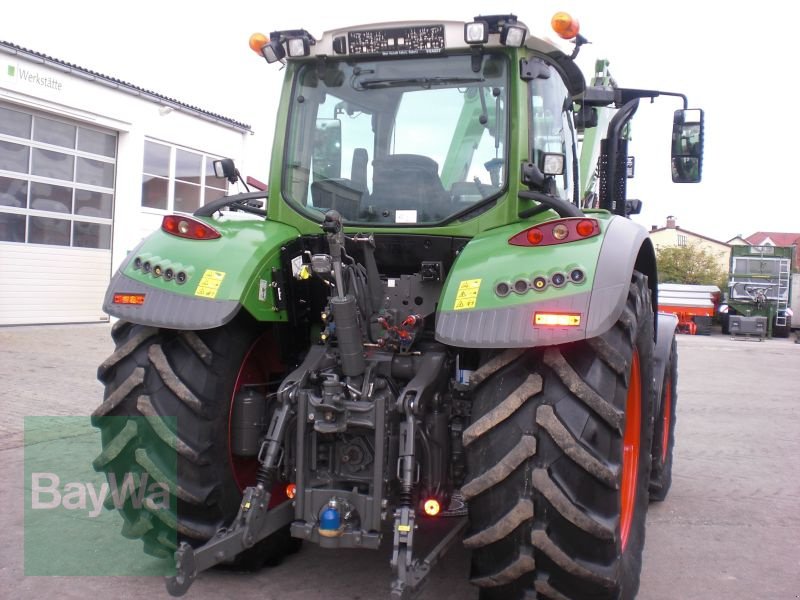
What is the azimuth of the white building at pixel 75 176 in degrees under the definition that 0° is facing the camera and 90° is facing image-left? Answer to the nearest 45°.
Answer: approximately 315°

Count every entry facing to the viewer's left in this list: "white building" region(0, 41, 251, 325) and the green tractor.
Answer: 0

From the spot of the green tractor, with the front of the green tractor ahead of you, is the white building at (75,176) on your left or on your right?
on your left

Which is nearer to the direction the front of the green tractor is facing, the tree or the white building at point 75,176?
the tree

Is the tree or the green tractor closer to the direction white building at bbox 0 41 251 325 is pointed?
the green tractor

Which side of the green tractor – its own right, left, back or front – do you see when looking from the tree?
front

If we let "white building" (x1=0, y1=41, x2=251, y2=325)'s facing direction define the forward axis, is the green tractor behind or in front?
in front

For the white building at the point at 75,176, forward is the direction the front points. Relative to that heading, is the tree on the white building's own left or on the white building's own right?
on the white building's own left

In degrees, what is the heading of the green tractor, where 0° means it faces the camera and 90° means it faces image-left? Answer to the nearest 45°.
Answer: approximately 225°
